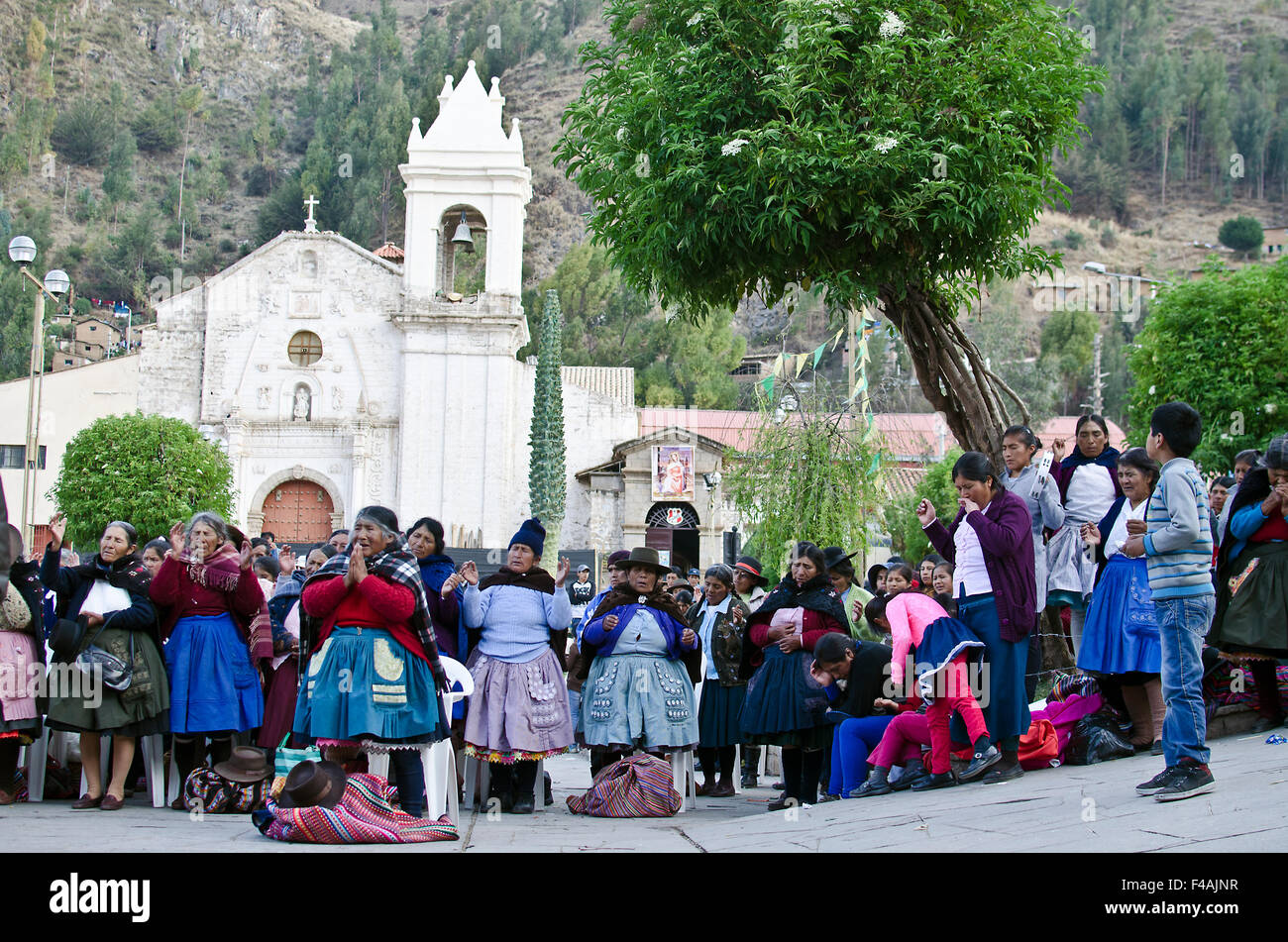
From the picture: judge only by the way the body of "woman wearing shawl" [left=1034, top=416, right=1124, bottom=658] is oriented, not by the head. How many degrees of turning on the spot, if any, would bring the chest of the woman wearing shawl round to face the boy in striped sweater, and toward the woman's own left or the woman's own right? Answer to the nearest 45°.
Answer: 0° — they already face them

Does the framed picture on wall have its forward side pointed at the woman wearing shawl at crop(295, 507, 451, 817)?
yes

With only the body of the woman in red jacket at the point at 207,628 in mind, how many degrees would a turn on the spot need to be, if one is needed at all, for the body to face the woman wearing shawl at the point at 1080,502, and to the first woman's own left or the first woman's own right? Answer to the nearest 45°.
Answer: approximately 90° to the first woman's own left

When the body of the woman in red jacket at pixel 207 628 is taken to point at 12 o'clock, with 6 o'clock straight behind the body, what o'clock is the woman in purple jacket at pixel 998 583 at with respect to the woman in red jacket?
The woman in purple jacket is roughly at 10 o'clock from the woman in red jacket.

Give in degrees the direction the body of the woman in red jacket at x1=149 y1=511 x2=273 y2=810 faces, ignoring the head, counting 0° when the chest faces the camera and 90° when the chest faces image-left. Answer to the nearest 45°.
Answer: approximately 0°

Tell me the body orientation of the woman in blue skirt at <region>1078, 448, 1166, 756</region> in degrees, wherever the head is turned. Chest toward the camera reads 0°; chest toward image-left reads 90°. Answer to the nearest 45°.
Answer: approximately 45°

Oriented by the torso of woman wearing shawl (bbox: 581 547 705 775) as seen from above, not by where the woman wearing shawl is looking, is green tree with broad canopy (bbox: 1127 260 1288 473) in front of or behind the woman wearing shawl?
behind
